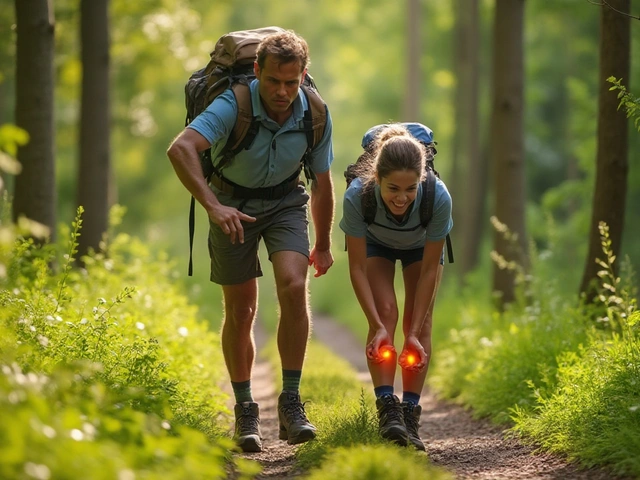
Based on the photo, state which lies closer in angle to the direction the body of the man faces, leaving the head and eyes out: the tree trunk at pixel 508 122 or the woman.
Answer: the woman

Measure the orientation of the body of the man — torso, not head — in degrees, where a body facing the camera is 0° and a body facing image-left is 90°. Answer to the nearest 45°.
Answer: approximately 0°

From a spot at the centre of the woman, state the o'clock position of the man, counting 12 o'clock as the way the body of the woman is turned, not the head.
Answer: The man is roughly at 3 o'clock from the woman.

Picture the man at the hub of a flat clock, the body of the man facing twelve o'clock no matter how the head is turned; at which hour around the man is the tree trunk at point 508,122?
The tree trunk is roughly at 7 o'clock from the man.

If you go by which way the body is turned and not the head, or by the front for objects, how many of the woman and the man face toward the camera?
2

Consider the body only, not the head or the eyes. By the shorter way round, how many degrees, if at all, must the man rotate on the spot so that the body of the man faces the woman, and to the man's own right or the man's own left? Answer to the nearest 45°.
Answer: approximately 90° to the man's own left
